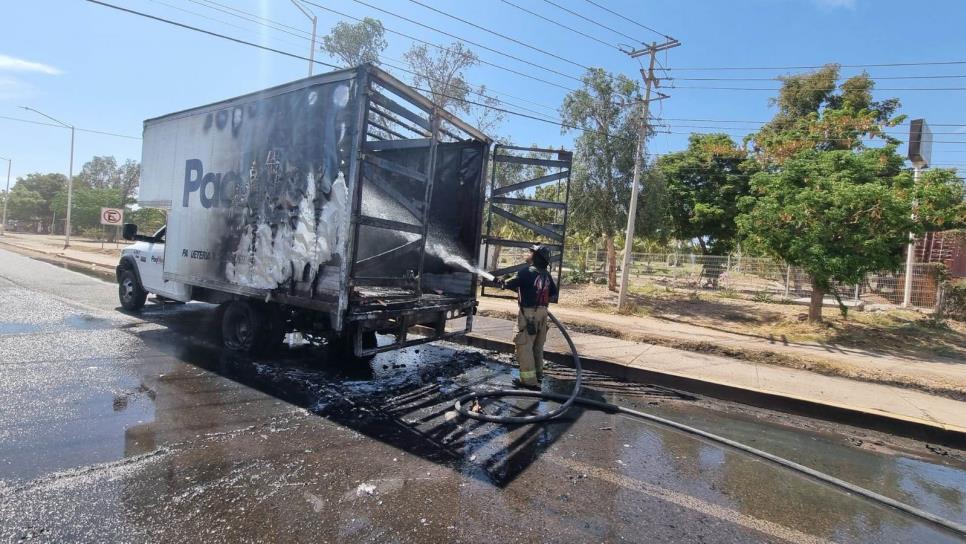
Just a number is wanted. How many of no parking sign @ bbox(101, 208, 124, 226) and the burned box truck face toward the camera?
1

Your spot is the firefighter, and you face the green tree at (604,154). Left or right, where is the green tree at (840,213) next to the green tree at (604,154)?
right

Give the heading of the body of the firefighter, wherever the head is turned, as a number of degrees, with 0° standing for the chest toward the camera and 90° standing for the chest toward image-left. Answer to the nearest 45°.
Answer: approximately 135°

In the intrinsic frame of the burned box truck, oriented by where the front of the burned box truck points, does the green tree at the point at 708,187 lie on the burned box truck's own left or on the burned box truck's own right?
on the burned box truck's own right

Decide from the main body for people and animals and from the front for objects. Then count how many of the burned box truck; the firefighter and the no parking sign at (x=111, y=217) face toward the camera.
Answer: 1

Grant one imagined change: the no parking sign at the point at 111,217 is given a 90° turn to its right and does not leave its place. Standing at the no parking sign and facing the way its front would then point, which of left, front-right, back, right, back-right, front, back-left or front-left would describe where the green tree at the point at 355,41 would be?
back-left

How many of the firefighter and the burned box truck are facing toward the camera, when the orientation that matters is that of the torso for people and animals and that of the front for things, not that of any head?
0

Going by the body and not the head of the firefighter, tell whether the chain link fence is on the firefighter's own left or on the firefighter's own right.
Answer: on the firefighter's own right

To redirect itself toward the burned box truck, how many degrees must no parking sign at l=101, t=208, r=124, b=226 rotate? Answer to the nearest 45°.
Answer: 0° — it already faces it

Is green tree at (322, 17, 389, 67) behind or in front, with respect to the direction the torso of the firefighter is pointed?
in front

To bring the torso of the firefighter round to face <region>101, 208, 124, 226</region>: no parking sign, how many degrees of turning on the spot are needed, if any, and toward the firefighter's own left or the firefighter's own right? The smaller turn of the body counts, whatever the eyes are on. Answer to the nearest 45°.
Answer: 0° — they already face it

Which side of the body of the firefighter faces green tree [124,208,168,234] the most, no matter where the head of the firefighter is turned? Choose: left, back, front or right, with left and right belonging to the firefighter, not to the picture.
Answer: front

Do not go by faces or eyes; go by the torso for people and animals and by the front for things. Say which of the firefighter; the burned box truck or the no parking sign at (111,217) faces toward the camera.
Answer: the no parking sign

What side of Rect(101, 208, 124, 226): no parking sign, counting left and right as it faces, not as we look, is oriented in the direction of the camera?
front
